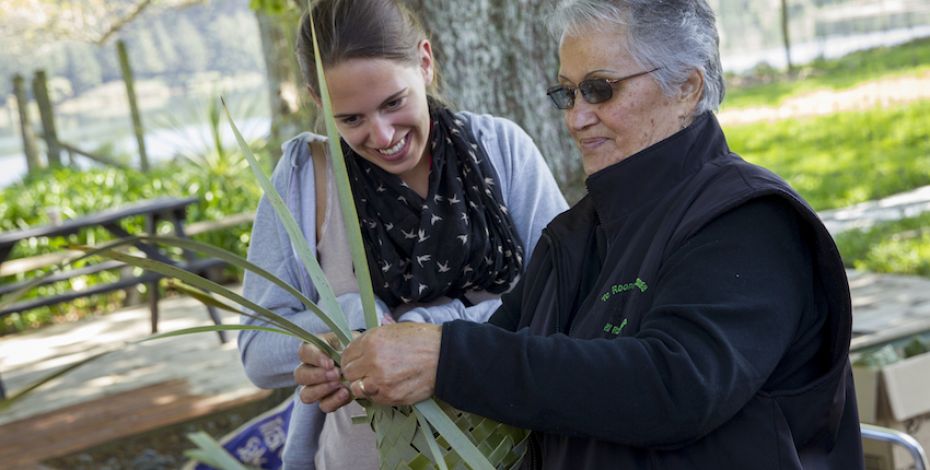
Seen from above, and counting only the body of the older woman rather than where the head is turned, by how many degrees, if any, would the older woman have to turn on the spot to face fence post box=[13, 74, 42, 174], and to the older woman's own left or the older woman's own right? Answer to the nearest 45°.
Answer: approximately 90° to the older woman's own right

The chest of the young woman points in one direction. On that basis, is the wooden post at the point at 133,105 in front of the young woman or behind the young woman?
behind

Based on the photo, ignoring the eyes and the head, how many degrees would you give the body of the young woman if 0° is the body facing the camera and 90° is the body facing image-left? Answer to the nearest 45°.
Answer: approximately 0°

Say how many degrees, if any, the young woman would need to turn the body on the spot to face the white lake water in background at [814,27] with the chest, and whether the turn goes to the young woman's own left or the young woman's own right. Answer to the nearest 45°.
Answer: approximately 135° to the young woman's own left
